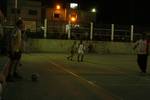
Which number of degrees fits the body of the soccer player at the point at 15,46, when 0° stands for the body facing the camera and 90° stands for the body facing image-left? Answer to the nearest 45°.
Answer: approximately 270°
